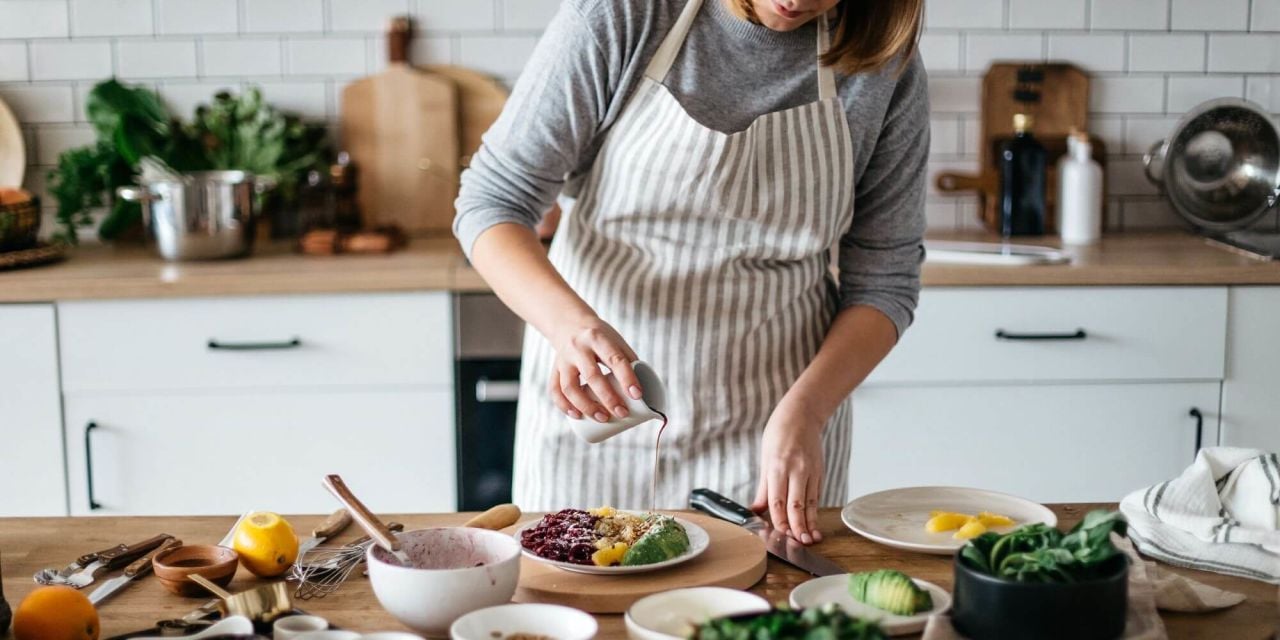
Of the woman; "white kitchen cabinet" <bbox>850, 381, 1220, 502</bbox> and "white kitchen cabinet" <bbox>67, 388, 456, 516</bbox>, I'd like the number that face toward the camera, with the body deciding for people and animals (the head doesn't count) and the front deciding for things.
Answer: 3

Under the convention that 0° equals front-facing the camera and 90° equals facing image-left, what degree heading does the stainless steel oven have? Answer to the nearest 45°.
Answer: approximately 0°

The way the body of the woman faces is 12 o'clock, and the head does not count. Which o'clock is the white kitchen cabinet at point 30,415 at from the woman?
The white kitchen cabinet is roughly at 4 o'clock from the woman.

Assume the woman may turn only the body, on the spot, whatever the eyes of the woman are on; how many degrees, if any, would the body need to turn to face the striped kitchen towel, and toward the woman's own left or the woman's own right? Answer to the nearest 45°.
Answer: approximately 45° to the woman's own left

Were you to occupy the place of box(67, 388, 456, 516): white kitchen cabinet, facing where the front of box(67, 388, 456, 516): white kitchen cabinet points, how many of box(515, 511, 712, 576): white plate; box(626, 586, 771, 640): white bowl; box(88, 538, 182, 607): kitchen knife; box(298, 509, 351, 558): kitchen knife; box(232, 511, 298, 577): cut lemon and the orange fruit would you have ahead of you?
6

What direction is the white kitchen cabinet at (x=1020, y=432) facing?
toward the camera

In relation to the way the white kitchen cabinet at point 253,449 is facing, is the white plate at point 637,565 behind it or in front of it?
in front

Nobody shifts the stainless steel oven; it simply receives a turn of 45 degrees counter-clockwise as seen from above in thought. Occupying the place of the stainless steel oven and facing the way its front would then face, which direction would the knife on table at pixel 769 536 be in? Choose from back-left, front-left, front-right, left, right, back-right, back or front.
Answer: front-right

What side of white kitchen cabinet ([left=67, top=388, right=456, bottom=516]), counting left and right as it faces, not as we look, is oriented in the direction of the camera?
front

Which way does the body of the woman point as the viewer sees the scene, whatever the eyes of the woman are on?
toward the camera

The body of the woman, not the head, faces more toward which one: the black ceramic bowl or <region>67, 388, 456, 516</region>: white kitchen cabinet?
the black ceramic bowl

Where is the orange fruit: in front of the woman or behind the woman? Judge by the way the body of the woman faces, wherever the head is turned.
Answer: in front

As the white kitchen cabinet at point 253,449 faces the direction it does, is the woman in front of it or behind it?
in front

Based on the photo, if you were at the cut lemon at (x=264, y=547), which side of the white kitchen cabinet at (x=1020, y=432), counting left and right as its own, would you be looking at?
front

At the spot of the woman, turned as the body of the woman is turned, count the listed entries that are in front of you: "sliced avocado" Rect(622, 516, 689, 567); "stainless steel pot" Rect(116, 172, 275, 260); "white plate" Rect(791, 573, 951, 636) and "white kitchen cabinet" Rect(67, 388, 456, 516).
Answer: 2

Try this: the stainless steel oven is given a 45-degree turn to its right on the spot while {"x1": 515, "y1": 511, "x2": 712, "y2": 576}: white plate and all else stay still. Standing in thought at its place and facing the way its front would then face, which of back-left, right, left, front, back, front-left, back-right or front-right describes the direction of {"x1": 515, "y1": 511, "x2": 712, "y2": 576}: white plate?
front-left

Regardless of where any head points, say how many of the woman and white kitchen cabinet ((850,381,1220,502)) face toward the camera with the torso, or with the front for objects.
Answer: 2
